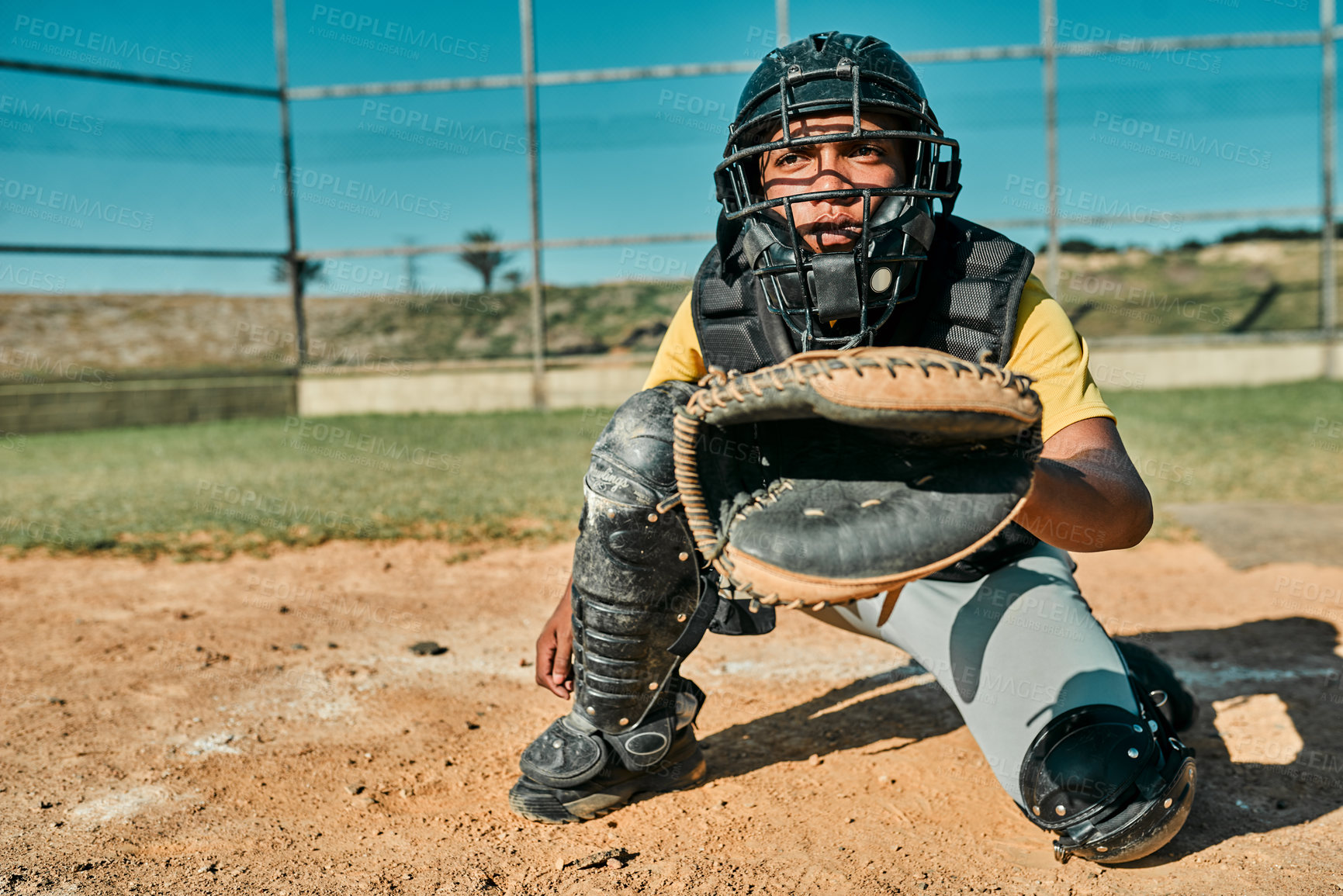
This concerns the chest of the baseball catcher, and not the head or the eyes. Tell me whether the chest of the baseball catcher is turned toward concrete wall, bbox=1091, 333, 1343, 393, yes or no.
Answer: no

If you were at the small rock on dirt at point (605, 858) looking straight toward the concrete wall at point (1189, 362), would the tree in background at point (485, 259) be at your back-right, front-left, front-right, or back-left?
front-left

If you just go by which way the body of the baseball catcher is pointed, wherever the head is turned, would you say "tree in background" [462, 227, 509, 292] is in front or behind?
behind

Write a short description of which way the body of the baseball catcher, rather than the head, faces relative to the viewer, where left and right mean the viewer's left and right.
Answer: facing the viewer
